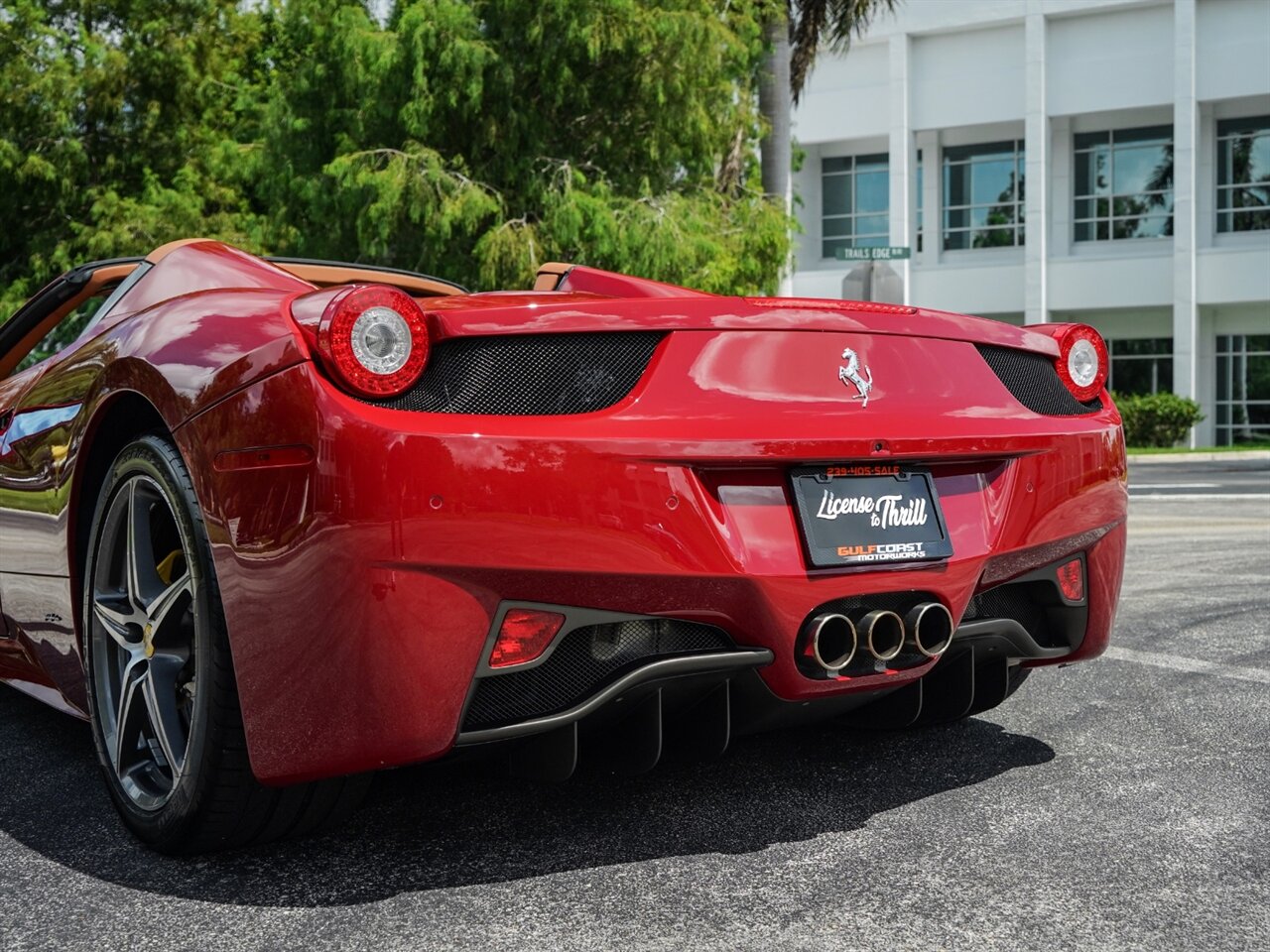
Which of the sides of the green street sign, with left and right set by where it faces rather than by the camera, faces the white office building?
back

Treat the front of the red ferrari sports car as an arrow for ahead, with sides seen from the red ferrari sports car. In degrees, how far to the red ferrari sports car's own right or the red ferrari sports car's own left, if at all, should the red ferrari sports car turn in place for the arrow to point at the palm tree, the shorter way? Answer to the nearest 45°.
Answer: approximately 45° to the red ferrari sports car's own right

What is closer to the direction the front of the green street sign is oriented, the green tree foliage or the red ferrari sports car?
the red ferrari sports car

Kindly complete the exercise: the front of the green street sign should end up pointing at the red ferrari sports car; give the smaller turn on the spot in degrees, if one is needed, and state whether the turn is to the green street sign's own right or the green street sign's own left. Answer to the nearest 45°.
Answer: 0° — it already faces it

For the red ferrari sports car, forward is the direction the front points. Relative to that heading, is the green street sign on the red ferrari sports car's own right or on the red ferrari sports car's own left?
on the red ferrari sports car's own right

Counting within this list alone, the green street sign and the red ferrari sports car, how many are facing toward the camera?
1

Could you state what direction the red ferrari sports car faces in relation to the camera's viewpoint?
facing away from the viewer and to the left of the viewer
